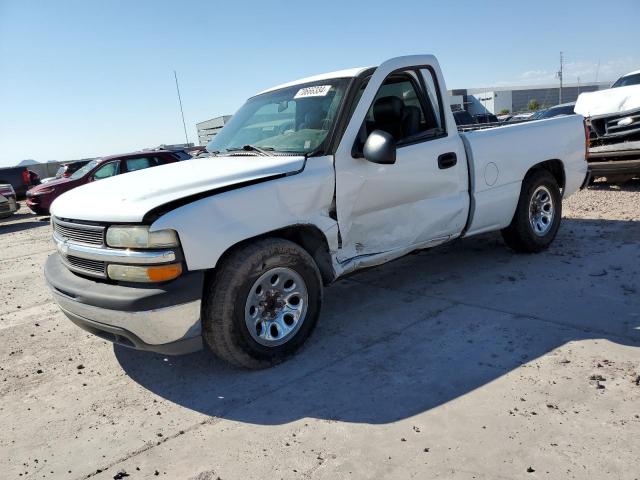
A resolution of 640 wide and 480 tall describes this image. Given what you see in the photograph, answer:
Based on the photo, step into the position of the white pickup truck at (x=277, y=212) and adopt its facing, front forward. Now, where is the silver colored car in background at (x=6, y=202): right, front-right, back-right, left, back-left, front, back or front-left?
right

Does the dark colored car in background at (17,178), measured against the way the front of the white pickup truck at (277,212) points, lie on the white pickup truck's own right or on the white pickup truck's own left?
on the white pickup truck's own right

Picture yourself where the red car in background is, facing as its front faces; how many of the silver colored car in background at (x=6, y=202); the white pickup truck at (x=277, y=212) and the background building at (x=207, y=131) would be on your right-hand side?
1

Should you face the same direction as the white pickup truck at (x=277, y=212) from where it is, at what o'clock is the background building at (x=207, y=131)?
The background building is roughly at 4 o'clock from the white pickup truck.

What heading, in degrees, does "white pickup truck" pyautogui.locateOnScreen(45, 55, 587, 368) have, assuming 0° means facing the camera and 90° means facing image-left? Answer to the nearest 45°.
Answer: approximately 45°
